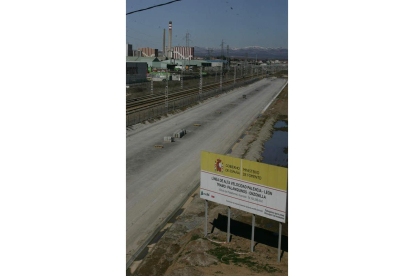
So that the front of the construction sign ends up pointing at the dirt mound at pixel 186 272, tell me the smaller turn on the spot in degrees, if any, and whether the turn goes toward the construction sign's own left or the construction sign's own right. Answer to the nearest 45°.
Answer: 0° — it already faces it

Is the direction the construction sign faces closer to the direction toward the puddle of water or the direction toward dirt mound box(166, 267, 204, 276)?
the dirt mound

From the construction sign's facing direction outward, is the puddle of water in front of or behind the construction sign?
behind
